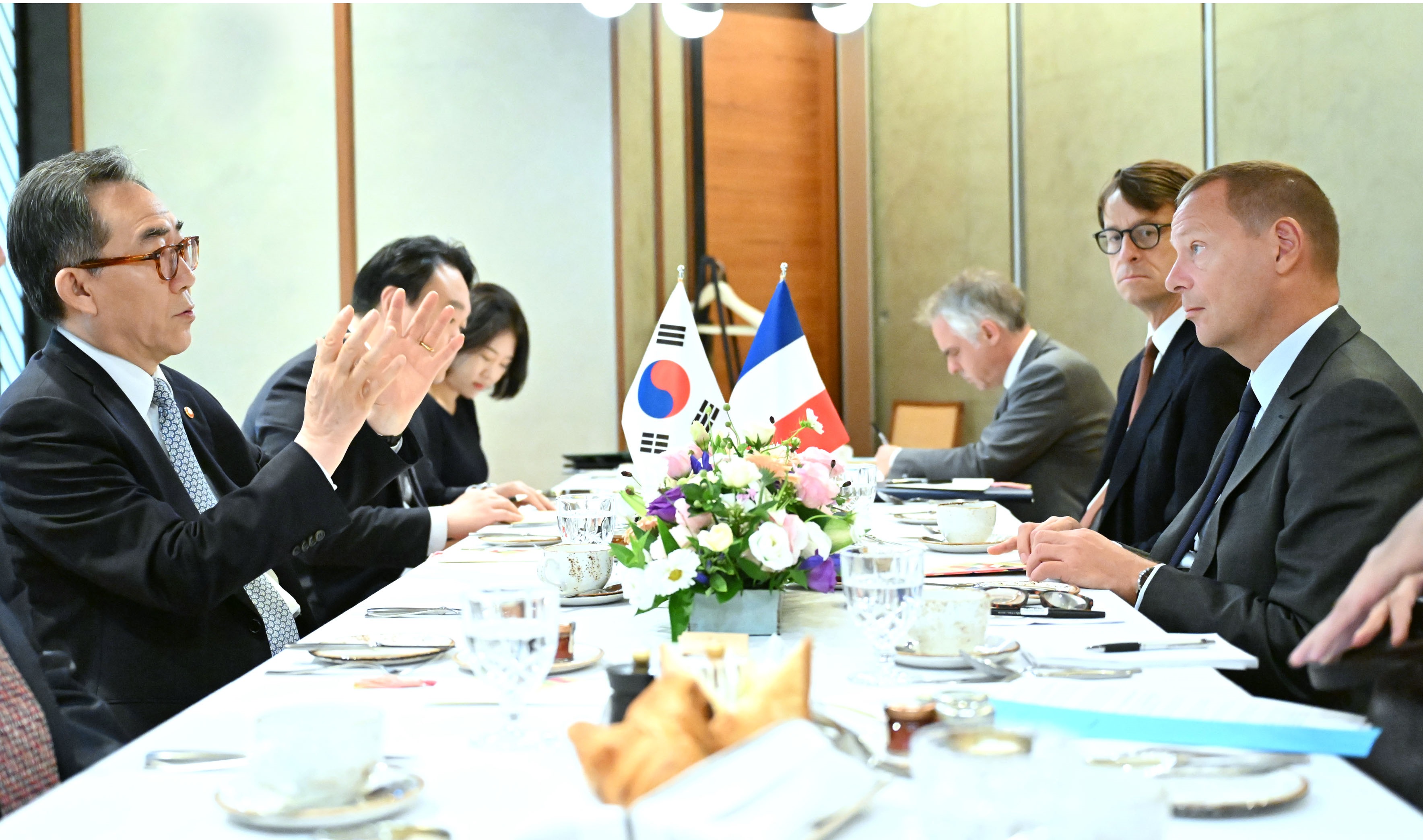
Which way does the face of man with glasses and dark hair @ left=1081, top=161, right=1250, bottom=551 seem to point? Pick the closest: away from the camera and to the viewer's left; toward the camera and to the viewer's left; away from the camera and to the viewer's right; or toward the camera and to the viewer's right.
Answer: toward the camera and to the viewer's left

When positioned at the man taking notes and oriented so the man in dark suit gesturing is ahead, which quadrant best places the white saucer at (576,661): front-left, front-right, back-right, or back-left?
front-left

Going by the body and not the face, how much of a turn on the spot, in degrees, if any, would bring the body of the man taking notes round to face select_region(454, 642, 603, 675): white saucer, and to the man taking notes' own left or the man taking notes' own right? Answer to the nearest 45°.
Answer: approximately 90° to the man taking notes' own left

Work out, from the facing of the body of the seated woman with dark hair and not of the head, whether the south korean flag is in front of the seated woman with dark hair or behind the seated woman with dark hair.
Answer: in front

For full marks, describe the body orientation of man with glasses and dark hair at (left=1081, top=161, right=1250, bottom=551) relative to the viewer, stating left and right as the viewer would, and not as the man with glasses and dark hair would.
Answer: facing the viewer and to the left of the viewer

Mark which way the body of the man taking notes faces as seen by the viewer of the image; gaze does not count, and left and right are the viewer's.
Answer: facing to the left of the viewer

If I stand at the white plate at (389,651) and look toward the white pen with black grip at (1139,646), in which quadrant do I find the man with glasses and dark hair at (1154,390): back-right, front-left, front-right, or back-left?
front-left

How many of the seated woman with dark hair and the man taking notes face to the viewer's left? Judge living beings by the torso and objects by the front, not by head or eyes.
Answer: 1

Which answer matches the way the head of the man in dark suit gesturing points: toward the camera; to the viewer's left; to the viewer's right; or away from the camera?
to the viewer's right

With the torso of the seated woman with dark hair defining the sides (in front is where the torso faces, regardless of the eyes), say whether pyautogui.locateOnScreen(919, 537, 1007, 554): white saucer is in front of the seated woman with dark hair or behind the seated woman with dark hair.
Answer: in front

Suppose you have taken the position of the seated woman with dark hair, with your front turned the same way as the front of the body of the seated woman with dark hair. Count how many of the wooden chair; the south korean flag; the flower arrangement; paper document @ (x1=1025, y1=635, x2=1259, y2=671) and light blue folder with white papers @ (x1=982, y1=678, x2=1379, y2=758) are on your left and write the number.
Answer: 1

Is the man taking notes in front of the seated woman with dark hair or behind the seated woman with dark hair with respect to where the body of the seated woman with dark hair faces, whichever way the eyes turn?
in front

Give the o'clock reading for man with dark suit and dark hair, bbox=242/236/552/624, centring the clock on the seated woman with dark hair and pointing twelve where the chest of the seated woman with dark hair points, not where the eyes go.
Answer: The man with dark suit and dark hair is roughly at 2 o'clock from the seated woman with dark hair.

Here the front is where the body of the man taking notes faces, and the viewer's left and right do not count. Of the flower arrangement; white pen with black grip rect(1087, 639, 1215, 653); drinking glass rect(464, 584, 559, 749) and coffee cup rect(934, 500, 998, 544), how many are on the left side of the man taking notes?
4

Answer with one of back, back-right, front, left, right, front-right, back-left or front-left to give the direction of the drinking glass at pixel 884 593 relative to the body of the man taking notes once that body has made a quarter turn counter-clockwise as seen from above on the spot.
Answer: front

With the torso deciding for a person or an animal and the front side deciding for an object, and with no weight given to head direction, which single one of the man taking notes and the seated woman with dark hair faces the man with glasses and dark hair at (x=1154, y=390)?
the seated woman with dark hair

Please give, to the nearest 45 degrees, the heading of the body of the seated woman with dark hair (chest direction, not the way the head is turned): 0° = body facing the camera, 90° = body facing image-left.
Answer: approximately 315°

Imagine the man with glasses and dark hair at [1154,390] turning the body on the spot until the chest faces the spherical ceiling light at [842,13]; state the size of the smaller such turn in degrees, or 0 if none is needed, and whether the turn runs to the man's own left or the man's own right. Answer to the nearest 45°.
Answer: approximately 90° to the man's own right
